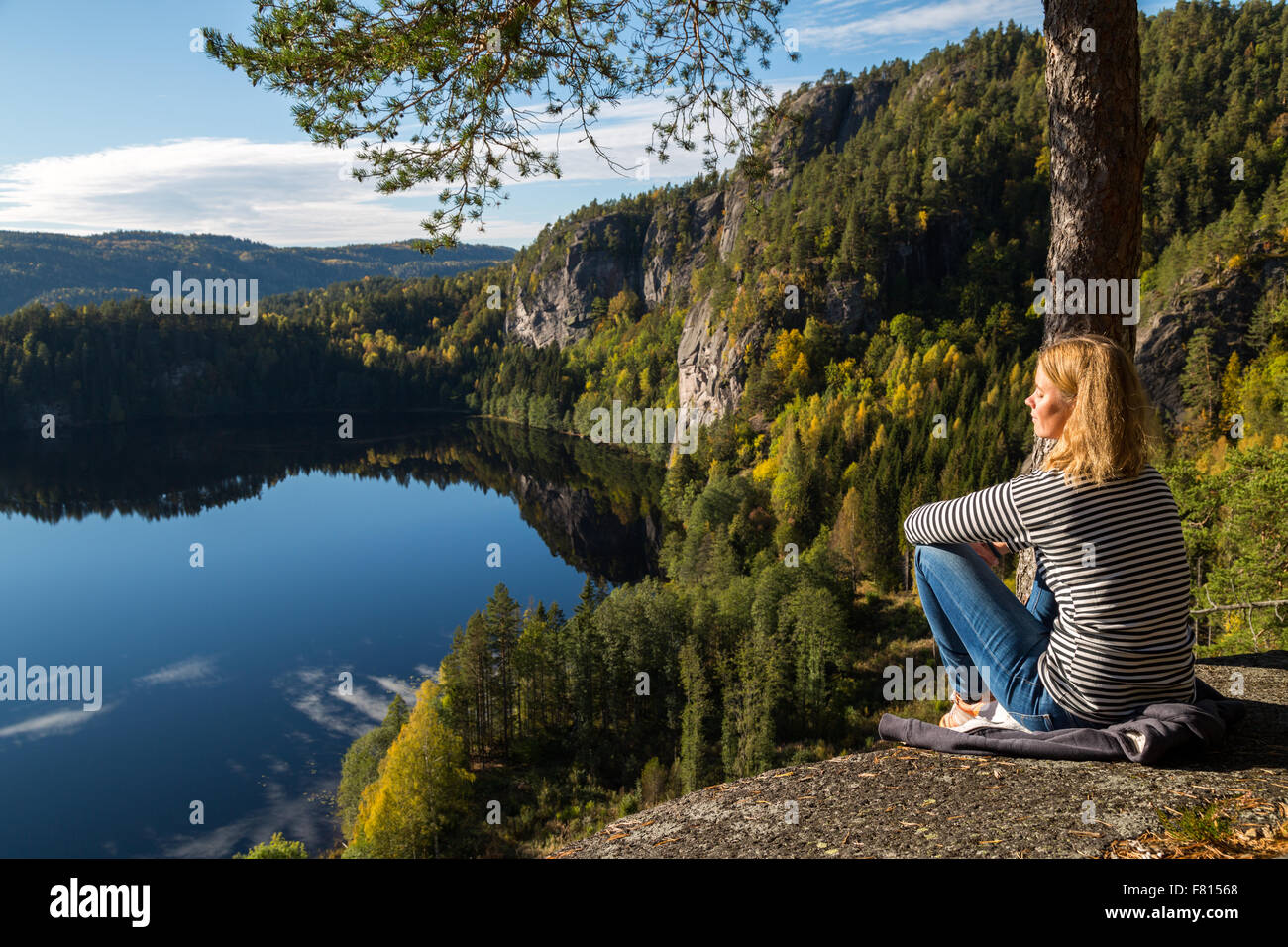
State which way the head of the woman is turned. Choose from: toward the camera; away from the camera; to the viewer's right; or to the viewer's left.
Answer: to the viewer's left

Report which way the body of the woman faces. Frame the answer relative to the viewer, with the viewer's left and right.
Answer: facing away from the viewer and to the left of the viewer
